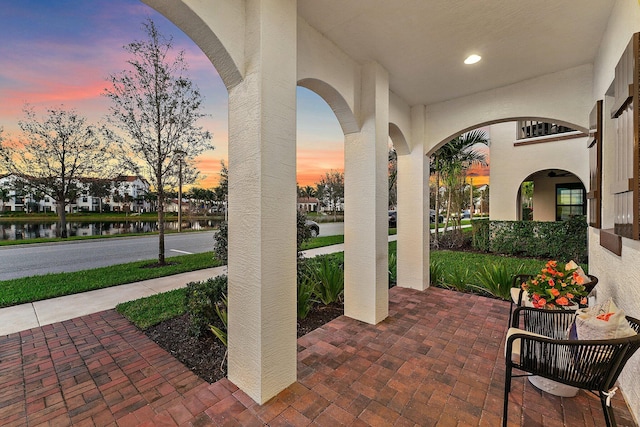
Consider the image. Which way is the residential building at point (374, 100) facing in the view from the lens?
facing to the left of the viewer

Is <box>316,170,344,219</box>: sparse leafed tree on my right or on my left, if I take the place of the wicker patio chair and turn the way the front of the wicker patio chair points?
on my right

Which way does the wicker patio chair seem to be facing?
to the viewer's left

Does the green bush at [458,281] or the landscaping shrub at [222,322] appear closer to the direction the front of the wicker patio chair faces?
the landscaping shrub

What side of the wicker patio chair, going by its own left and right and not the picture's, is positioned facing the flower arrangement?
right

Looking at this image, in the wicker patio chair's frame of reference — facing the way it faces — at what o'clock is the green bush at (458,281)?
The green bush is roughly at 2 o'clock from the wicker patio chair.

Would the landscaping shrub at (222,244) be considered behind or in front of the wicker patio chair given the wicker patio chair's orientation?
in front
